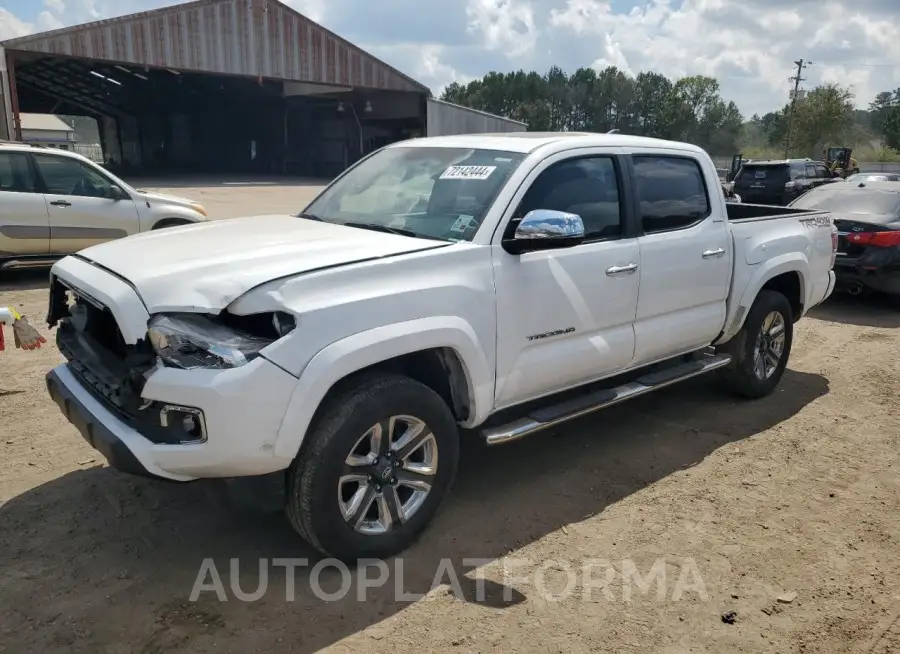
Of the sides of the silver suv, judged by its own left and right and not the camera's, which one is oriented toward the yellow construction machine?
front

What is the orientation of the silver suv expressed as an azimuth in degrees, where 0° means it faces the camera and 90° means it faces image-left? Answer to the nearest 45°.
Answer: approximately 270°

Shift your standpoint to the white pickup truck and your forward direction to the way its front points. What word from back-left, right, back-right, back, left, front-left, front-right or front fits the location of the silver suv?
right

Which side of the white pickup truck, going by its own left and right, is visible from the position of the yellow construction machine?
back

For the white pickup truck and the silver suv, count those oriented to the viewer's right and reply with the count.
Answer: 1

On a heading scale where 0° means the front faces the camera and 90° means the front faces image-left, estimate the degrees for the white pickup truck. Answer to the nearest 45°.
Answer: approximately 45°

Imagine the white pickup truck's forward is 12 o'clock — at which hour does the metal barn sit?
The metal barn is roughly at 4 o'clock from the white pickup truck.

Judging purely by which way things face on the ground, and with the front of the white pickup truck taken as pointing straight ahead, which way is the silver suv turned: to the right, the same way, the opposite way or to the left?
the opposite way

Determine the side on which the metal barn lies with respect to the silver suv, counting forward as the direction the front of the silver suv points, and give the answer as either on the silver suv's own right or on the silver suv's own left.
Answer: on the silver suv's own left
